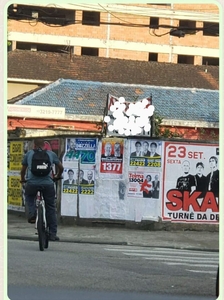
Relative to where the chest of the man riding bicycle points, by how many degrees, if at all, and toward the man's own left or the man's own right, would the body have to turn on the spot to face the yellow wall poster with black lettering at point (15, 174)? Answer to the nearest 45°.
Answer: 0° — they already face it

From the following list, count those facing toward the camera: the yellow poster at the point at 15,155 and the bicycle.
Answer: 1

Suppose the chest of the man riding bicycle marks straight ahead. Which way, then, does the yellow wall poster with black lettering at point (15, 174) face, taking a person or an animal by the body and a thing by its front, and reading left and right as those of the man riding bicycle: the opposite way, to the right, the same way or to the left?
the opposite way

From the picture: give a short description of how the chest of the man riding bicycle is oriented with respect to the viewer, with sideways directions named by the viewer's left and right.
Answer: facing away from the viewer

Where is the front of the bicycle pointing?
away from the camera

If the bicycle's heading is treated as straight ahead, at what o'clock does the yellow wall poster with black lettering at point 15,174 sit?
The yellow wall poster with black lettering is roughly at 12 o'clock from the bicycle.

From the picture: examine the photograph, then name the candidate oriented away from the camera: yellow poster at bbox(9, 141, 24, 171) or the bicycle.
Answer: the bicycle

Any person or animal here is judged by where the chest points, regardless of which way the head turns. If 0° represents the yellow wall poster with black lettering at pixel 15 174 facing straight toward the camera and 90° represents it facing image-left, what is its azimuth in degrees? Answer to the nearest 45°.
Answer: approximately 0°

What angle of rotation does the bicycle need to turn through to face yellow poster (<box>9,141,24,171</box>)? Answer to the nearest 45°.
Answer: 0° — it already faces it
